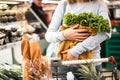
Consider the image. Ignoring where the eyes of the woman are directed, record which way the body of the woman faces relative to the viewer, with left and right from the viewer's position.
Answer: facing the viewer
